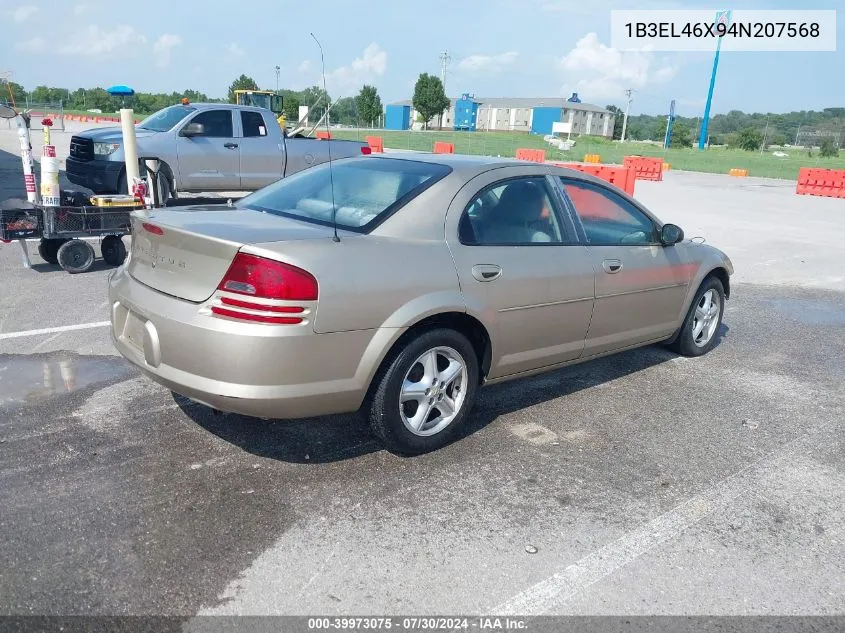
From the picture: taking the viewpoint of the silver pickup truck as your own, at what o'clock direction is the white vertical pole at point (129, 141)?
The white vertical pole is roughly at 11 o'clock from the silver pickup truck.

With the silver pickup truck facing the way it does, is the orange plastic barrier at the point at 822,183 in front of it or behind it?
behind

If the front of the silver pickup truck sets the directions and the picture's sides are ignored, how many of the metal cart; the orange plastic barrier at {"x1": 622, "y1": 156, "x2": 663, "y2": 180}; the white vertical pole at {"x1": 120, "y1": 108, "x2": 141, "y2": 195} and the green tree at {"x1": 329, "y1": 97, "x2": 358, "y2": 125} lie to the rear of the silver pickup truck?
1

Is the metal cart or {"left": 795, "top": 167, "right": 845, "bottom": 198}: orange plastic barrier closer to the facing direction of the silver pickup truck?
the metal cart

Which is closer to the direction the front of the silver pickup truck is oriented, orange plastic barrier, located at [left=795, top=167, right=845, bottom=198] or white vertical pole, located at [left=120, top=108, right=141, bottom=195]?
the white vertical pole

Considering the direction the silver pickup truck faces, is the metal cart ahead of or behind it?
ahead

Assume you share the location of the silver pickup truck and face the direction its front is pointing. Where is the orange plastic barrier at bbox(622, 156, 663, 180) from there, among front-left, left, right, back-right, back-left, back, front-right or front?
back
